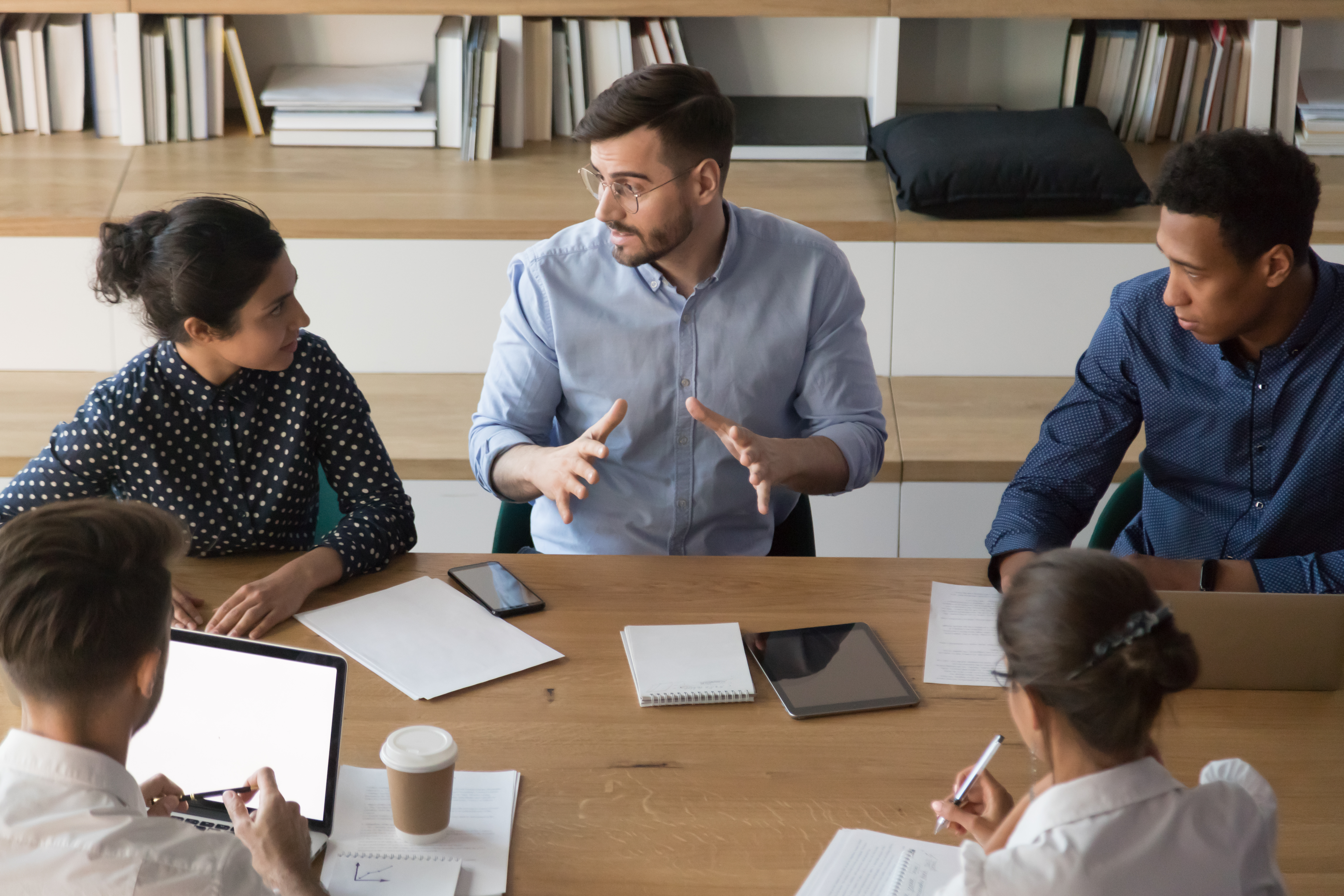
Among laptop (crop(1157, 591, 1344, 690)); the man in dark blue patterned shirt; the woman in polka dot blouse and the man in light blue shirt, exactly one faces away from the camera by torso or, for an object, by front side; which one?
the laptop

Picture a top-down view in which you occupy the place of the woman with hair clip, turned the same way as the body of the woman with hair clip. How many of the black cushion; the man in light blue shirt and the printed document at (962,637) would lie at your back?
0

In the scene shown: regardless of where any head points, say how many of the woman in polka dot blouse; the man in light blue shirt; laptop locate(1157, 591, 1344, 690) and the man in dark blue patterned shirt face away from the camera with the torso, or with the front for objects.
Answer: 1

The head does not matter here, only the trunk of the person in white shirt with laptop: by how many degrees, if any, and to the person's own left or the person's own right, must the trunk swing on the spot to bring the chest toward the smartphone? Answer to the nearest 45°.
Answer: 0° — they already face it

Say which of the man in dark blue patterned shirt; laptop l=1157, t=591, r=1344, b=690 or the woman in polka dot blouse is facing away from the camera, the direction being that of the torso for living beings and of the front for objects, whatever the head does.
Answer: the laptop

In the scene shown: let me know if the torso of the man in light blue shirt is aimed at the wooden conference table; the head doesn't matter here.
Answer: yes

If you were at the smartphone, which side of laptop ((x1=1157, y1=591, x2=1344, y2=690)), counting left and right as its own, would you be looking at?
left

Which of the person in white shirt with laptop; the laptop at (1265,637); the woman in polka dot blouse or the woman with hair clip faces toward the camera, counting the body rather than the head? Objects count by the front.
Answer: the woman in polka dot blouse

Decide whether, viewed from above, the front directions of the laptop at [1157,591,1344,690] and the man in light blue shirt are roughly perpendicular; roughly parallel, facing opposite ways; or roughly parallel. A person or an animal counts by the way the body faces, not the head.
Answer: roughly parallel, facing opposite ways

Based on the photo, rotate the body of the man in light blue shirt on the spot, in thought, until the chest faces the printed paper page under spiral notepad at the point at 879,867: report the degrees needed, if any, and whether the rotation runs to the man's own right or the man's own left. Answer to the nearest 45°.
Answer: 0° — they already face it

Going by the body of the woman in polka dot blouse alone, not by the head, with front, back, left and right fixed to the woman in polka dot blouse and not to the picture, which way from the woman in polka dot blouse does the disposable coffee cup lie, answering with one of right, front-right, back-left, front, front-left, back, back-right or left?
front

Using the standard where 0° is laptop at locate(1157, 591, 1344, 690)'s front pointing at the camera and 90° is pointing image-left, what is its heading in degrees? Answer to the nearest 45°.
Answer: approximately 180°

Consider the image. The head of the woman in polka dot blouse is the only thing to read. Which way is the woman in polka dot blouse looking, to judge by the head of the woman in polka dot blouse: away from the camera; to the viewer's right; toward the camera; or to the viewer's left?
to the viewer's right

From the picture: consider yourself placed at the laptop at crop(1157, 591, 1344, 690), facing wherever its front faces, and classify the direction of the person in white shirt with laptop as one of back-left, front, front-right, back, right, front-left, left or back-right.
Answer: back-left

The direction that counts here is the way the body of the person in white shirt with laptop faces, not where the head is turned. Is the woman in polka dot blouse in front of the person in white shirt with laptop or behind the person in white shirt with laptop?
in front

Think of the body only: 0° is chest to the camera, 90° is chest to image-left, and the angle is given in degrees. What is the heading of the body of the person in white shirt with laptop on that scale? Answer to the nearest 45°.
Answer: approximately 225°

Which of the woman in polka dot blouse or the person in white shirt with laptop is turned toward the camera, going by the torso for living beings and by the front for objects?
the woman in polka dot blouse
